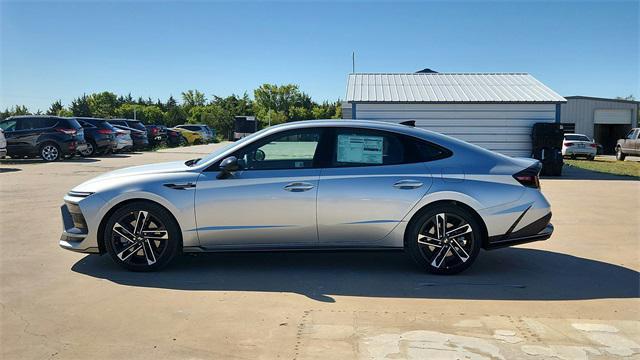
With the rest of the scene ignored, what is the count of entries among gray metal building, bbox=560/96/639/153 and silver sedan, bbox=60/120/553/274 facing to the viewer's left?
1

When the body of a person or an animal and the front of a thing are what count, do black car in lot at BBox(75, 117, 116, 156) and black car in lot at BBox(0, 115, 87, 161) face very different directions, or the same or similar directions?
same or similar directions

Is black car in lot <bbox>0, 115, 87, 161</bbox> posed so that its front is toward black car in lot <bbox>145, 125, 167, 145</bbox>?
no

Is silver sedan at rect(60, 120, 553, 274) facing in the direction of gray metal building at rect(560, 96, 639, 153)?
no

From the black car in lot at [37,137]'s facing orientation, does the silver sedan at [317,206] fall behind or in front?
behind

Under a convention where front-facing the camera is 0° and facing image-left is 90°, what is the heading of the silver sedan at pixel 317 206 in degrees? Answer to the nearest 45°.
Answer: approximately 90°

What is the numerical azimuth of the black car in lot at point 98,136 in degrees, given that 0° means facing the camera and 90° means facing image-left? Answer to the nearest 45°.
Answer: approximately 135°

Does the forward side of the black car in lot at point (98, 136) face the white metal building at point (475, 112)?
no

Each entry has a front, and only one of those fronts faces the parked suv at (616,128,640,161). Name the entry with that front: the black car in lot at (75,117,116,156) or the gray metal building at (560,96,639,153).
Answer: the gray metal building

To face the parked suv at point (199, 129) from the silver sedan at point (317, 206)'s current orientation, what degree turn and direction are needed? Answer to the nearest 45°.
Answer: approximately 90° to its right

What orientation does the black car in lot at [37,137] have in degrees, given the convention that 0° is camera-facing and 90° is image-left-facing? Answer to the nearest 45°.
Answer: approximately 135°

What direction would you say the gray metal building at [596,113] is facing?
toward the camera

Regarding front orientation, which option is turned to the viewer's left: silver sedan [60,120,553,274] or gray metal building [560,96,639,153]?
the silver sedan

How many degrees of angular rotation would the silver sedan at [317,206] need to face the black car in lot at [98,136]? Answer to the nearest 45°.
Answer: approximately 45° to its right

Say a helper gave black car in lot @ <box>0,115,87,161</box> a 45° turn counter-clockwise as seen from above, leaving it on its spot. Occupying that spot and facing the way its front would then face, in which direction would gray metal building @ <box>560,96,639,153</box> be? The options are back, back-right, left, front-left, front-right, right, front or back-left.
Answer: back

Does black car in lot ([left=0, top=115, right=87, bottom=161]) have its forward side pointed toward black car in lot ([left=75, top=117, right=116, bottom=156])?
no
